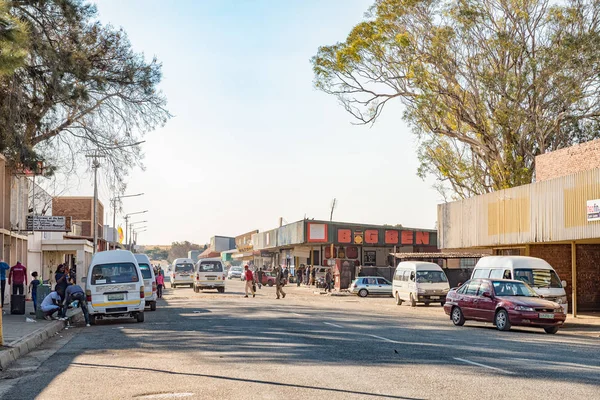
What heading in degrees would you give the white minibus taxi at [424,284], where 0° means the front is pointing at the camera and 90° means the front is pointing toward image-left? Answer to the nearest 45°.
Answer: approximately 315°

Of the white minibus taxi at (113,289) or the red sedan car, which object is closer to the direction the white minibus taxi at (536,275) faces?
the red sedan car

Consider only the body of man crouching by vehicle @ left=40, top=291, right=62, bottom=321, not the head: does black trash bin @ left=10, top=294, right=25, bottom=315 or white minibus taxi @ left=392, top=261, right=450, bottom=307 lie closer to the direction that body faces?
the white minibus taxi

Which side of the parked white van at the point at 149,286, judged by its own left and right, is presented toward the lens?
back

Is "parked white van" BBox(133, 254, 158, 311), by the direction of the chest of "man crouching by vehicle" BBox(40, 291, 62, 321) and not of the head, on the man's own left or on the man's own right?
on the man's own left

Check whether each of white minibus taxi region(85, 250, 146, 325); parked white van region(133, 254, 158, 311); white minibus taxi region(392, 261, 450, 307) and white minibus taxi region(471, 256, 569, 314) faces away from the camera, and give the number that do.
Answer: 2

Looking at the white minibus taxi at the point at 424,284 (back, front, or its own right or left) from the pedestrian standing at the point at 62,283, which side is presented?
right

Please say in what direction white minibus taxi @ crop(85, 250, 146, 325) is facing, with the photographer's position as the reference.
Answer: facing away from the viewer

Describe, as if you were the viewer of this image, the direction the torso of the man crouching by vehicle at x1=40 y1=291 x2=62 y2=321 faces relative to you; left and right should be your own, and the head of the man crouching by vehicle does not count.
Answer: facing to the right of the viewer
